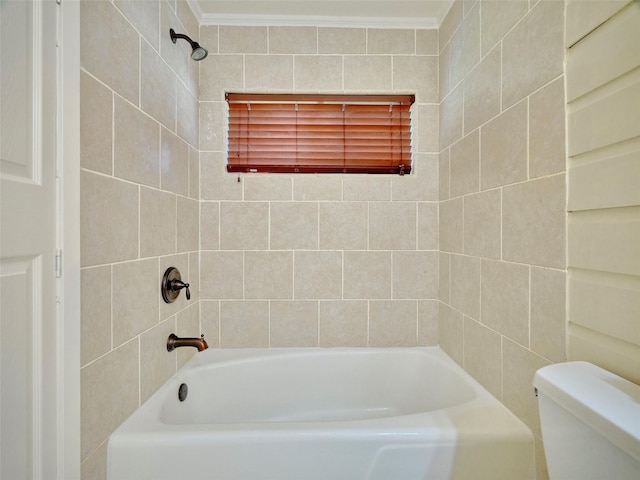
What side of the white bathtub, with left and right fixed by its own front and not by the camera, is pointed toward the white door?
right

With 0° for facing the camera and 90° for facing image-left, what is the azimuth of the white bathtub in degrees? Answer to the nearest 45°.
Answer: approximately 0°

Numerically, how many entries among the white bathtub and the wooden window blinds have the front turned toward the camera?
2

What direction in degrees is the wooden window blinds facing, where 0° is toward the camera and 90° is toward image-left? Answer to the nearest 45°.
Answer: approximately 0°

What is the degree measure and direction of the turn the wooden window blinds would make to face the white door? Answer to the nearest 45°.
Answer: approximately 45° to its right

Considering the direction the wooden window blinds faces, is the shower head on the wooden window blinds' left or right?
on its right
